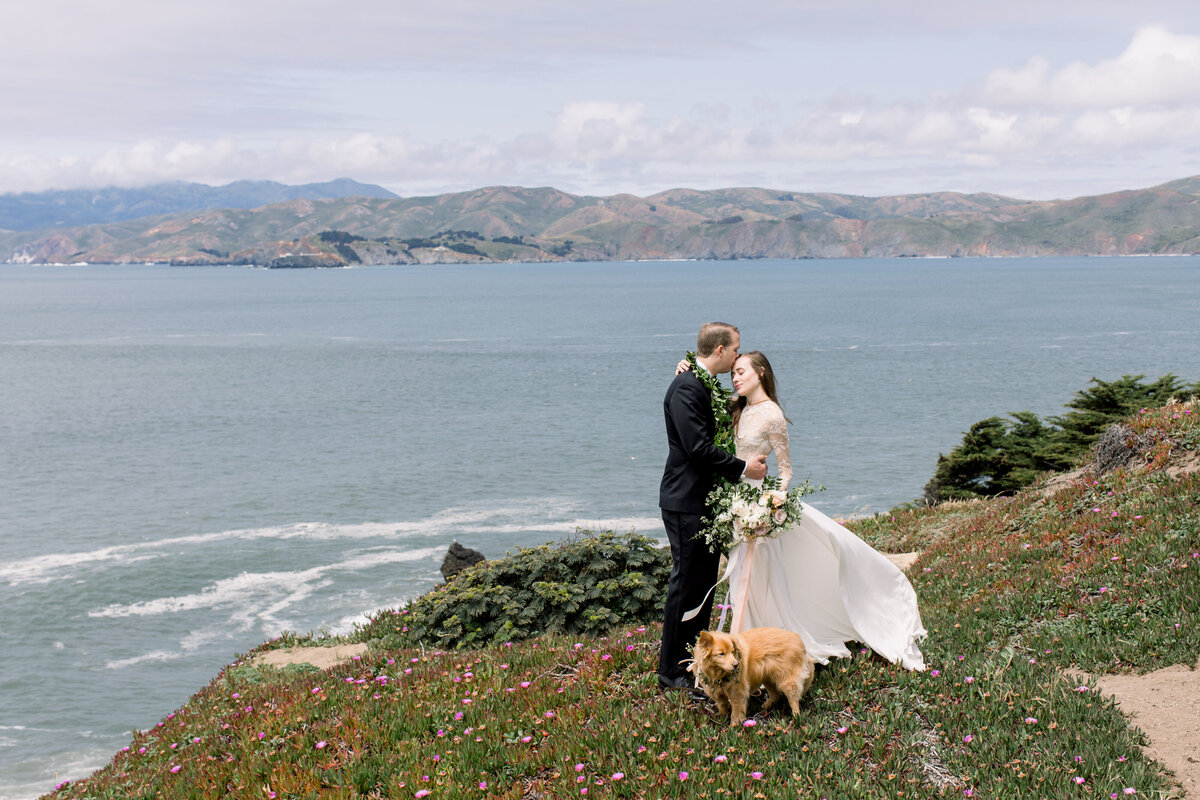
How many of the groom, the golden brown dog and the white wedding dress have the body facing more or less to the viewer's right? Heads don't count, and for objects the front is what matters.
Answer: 1

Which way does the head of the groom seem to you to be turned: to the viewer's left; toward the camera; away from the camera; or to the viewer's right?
to the viewer's right

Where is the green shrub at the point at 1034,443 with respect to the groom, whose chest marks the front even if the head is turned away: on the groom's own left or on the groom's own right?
on the groom's own left

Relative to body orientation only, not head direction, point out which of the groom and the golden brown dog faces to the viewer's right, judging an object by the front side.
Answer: the groom

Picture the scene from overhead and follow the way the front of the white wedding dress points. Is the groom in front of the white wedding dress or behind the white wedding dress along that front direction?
in front

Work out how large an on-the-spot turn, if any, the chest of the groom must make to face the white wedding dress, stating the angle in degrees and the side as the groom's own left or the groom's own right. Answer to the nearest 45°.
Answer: approximately 45° to the groom's own left

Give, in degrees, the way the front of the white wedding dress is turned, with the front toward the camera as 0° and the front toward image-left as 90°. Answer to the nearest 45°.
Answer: approximately 45°

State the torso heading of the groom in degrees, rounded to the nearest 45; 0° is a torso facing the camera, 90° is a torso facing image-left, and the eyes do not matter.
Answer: approximately 270°

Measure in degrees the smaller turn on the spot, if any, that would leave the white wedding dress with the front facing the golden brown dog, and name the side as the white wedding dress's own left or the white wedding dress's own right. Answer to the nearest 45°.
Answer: approximately 45° to the white wedding dress's own left

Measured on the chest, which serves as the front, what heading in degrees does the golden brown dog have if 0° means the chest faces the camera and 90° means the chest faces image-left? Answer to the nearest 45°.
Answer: approximately 45°

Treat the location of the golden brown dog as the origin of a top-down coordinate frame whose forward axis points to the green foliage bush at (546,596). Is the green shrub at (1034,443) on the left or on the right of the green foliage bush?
right
